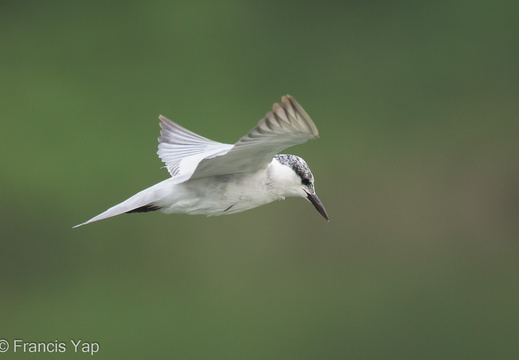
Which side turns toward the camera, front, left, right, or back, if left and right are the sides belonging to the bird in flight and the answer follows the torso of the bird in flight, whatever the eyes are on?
right
